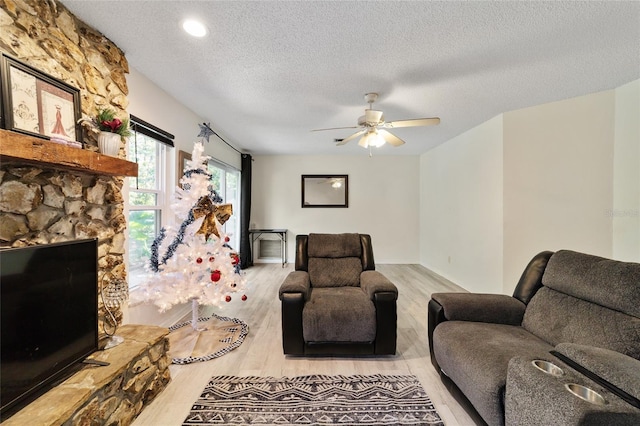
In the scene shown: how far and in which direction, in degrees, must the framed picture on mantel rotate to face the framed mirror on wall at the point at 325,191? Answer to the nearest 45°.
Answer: approximately 90° to its left

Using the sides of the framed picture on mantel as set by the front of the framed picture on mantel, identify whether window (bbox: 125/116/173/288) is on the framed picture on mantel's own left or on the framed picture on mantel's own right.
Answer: on the framed picture on mantel's own left

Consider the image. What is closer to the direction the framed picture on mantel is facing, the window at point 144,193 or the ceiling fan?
the ceiling fan

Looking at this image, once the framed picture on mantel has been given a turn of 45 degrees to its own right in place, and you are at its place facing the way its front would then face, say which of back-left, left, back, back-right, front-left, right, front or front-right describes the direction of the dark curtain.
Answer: back-left

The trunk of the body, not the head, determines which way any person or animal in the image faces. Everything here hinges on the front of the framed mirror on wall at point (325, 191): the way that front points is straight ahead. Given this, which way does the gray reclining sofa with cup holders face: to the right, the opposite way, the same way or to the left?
to the right

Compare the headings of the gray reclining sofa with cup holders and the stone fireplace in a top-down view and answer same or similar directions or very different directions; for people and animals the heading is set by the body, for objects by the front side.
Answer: very different directions

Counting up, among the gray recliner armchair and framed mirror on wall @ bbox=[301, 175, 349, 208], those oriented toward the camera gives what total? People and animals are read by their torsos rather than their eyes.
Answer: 2

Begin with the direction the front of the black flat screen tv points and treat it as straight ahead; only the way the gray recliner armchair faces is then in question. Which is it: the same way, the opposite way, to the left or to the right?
to the right

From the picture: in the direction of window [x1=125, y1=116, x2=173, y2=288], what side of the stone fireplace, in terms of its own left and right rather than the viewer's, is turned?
left

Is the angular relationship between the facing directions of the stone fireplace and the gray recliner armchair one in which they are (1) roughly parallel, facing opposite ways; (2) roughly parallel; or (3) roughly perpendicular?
roughly perpendicular

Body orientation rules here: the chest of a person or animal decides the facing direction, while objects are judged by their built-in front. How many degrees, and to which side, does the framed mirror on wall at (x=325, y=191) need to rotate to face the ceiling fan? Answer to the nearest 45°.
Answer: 0° — it already faces it

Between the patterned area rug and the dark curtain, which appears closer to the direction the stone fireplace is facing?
the patterned area rug
